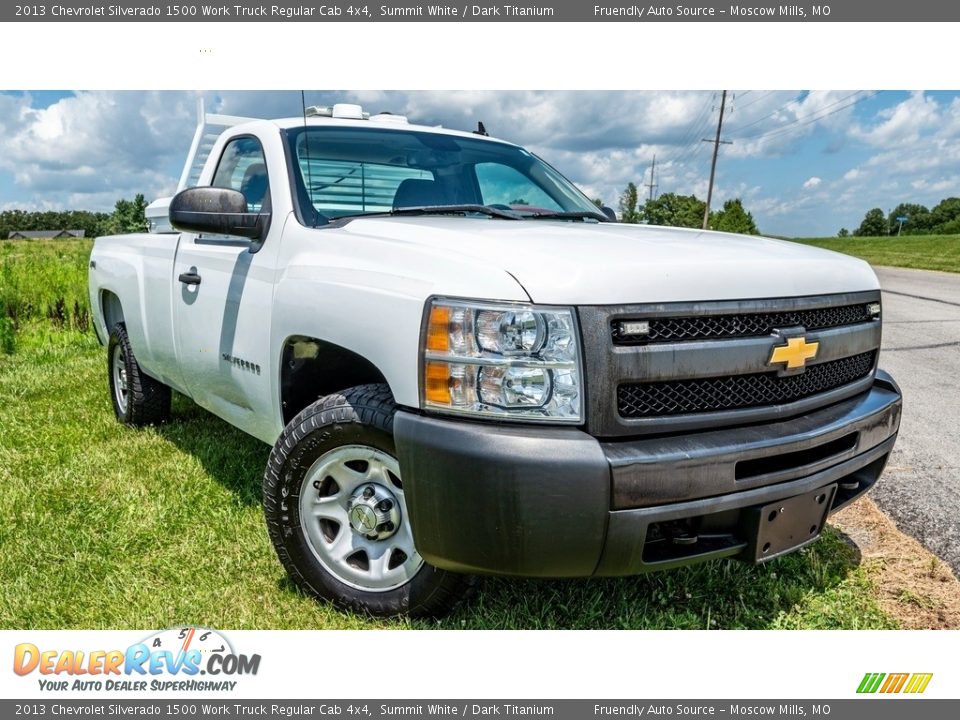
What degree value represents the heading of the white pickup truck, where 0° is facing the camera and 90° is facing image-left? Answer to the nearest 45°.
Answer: approximately 315°
